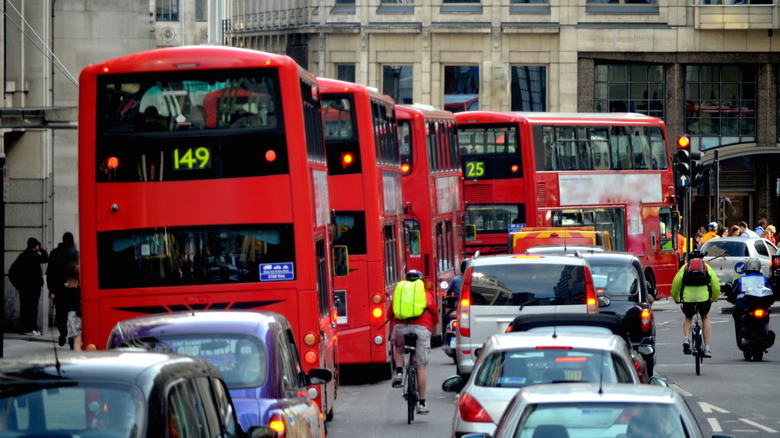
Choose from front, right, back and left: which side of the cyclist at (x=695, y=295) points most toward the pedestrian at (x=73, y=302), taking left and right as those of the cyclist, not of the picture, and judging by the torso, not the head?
left

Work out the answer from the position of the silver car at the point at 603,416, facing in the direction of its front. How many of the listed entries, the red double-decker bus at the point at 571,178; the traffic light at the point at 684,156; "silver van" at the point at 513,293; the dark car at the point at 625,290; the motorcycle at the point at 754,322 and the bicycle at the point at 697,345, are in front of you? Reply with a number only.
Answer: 6

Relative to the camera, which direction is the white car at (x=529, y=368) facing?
away from the camera

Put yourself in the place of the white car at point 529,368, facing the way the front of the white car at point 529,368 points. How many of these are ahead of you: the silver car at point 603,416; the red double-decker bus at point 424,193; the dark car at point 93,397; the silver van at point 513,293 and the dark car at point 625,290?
3

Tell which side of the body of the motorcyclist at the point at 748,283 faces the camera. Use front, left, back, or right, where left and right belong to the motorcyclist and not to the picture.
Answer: back

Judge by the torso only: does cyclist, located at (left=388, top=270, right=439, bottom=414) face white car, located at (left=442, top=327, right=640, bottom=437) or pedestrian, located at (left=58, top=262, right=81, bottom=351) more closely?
the pedestrian

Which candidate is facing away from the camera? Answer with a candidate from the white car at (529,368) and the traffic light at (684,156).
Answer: the white car

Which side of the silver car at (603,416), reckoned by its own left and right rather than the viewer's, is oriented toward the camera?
back

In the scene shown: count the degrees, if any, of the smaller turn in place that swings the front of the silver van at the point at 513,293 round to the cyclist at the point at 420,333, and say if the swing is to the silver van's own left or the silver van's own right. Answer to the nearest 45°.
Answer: approximately 135° to the silver van's own left

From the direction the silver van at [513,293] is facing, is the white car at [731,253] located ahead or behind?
ahead

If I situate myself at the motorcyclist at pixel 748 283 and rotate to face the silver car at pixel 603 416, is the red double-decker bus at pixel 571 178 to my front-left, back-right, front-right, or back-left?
back-right
